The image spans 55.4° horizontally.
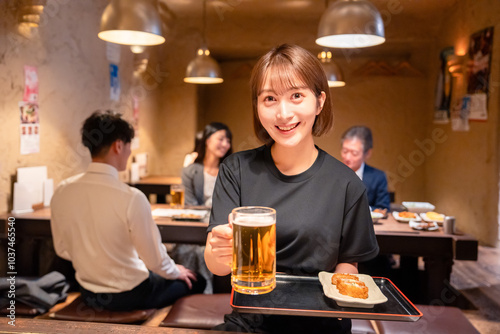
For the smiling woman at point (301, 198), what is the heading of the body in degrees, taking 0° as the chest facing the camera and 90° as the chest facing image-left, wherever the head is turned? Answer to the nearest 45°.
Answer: approximately 0°

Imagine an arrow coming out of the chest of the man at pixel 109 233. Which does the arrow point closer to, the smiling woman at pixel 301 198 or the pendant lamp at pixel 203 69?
the pendant lamp

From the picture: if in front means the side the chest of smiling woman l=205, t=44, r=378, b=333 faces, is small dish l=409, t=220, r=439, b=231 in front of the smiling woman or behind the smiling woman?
behind

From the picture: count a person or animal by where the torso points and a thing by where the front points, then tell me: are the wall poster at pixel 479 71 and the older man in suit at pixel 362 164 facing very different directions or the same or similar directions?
same or similar directions

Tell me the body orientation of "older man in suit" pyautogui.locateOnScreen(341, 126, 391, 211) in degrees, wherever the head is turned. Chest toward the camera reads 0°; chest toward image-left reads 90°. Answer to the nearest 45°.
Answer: approximately 45°

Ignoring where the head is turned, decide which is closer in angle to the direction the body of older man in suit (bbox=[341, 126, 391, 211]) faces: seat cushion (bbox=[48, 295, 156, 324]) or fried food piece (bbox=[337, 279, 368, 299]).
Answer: the seat cushion

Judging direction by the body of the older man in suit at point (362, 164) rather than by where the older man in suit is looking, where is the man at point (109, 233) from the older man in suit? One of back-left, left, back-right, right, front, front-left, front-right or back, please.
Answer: front

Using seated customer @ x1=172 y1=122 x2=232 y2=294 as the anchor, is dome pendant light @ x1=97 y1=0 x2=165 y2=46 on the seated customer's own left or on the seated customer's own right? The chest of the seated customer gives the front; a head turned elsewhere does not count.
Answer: on the seated customer's own right

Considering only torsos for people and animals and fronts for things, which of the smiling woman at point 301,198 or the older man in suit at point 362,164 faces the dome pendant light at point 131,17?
the older man in suit

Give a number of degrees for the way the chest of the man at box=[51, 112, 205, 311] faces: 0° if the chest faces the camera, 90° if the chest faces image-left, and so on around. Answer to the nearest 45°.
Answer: approximately 225°

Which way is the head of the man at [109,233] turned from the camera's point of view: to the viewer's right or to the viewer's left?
to the viewer's right

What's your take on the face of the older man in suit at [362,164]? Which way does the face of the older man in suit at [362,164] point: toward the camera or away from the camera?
toward the camera

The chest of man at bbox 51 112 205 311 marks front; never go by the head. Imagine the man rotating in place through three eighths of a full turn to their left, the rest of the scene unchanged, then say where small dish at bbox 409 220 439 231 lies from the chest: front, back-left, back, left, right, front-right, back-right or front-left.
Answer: back

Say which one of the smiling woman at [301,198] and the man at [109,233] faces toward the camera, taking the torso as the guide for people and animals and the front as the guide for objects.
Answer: the smiling woman
